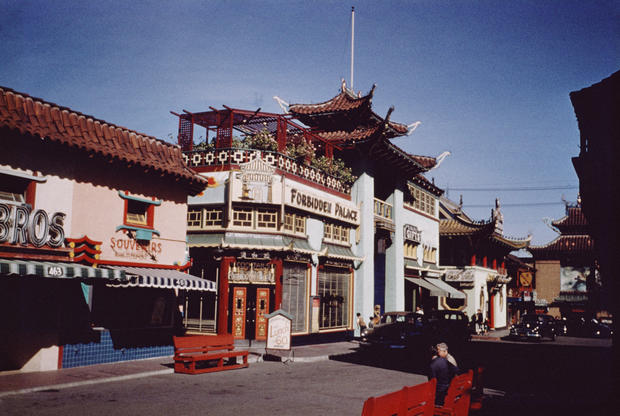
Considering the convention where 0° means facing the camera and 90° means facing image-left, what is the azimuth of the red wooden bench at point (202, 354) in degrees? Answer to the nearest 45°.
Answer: approximately 315°

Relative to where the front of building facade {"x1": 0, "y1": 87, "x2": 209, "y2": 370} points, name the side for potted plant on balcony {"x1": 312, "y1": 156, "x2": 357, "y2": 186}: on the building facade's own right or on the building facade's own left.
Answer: on the building facade's own left

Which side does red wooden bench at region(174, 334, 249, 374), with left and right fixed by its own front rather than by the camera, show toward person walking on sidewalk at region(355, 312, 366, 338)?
left

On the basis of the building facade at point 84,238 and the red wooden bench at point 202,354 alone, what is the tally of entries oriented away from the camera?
0

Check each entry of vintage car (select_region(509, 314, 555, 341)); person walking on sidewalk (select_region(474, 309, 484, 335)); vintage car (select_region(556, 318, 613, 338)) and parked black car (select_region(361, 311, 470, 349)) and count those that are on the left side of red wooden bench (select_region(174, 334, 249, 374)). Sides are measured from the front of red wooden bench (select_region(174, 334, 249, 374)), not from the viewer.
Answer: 4

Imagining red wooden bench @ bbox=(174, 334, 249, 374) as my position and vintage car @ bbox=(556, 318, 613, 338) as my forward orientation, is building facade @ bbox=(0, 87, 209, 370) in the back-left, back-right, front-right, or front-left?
back-left

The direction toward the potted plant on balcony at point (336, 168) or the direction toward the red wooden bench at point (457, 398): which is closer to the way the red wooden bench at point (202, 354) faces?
the red wooden bench

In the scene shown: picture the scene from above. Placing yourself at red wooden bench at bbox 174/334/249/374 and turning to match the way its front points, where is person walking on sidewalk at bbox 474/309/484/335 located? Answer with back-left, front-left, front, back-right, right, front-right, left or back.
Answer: left

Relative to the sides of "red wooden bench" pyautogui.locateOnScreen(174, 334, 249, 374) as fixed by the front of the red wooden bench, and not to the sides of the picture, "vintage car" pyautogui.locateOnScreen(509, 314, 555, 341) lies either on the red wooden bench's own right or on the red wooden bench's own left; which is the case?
on the red wooden bench's own left

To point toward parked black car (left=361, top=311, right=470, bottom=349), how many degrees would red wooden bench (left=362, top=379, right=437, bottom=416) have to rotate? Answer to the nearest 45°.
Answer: approximately 45° to its right

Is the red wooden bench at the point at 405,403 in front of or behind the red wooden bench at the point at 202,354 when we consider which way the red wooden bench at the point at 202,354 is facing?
in front

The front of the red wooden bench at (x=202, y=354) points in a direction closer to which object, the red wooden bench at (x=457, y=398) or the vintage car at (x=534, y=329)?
the red wooden bench

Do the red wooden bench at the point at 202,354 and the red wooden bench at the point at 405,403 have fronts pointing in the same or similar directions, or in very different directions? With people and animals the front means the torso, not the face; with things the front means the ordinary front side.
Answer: very different directions

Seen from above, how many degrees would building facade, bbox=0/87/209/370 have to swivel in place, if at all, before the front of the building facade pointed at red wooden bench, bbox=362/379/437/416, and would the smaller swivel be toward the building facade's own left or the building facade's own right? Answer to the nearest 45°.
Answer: approximately 45° to the building facade's own right

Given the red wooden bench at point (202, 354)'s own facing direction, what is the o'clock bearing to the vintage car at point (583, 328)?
The vintage car is roughly at 9 o'clock from the red wooden bench.

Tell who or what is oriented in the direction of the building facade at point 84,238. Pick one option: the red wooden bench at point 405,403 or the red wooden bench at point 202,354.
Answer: the red wooden bench at point 405,403
